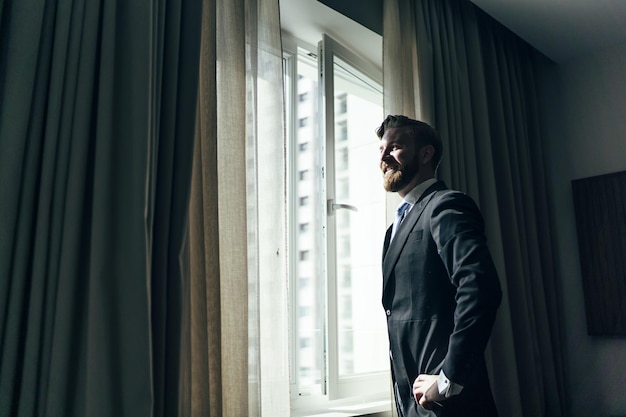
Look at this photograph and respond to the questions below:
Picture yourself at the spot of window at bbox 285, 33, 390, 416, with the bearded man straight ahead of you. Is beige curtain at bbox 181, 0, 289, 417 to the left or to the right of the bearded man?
right

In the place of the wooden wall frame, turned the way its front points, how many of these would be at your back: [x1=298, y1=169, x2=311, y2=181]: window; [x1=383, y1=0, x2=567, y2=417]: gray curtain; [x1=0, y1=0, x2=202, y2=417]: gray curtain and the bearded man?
0

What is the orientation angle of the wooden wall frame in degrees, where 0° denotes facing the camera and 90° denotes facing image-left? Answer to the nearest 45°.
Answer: approximately 45°

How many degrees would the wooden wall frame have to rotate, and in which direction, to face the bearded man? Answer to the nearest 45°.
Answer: approximately 45° to its left

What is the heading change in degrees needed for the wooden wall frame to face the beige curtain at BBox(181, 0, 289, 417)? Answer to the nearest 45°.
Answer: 0° — it already faces it

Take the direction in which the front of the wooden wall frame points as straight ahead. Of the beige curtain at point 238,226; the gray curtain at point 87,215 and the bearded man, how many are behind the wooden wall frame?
0

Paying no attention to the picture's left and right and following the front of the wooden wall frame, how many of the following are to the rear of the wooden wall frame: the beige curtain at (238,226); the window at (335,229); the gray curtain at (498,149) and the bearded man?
0

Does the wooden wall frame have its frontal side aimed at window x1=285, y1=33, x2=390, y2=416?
yes

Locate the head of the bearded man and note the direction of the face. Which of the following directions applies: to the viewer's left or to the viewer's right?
to the viewer's left

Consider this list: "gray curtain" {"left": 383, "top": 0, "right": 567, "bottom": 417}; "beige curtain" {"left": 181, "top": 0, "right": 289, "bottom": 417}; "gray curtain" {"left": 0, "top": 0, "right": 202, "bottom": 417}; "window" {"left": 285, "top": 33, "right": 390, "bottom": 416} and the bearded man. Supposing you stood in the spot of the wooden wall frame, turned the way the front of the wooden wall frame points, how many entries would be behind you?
0

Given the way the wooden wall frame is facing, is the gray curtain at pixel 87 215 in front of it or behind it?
in front

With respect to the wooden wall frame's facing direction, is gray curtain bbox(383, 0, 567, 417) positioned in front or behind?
in front
